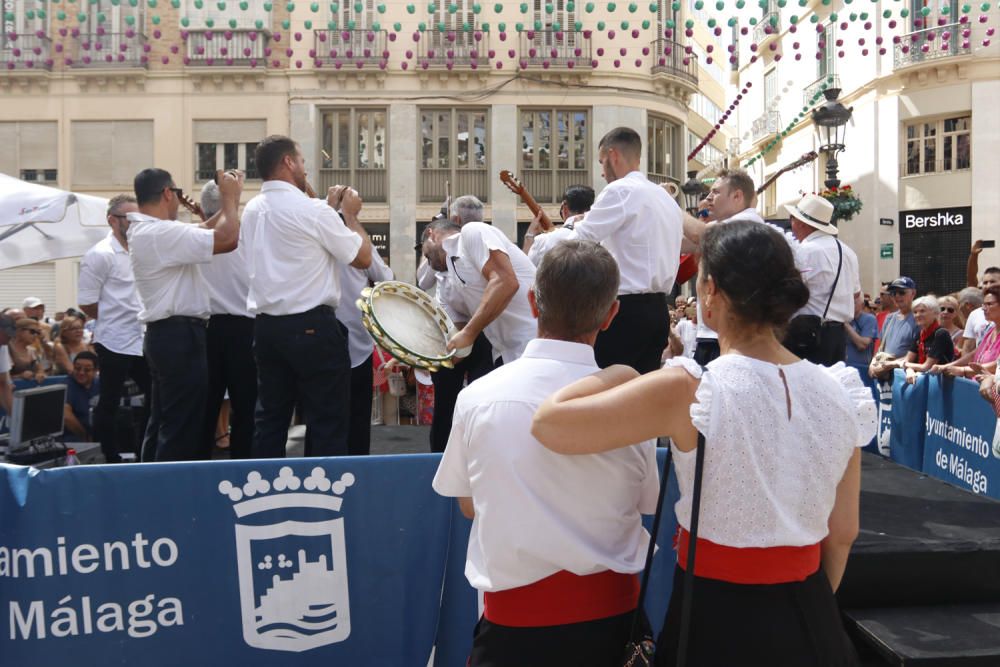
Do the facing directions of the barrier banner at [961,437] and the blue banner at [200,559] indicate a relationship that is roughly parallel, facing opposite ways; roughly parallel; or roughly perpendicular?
roughly perpendicular

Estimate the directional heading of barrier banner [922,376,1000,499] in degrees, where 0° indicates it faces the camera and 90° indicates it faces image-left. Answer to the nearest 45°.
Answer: approximately 45°

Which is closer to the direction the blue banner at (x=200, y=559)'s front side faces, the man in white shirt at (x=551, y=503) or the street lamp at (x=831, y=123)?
the man in white shirt

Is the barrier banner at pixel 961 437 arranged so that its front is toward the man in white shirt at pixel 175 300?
yes

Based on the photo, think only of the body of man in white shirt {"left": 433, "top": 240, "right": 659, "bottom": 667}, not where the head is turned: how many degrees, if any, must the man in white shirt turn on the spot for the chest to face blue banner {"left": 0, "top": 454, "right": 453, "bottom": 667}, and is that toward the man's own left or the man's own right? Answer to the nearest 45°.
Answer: approximately 45° to the man's own left

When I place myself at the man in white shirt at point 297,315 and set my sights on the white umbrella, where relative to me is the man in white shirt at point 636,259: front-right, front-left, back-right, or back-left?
back-right

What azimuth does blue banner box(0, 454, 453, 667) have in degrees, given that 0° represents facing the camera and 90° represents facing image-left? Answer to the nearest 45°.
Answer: approximately 0°

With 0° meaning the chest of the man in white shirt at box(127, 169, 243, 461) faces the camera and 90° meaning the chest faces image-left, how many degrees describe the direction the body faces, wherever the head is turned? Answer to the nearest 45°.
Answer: approximately 225°

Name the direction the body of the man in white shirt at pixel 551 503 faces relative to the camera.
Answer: away from the camera

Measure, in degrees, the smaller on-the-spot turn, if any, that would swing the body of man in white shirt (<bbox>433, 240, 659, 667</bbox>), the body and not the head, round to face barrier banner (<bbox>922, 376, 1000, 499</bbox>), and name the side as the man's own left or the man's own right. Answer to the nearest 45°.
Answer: approximately 45° to the man's own right

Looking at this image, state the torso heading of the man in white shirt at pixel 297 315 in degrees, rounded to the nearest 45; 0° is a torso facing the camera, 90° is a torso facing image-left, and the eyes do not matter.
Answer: approximately 225°
